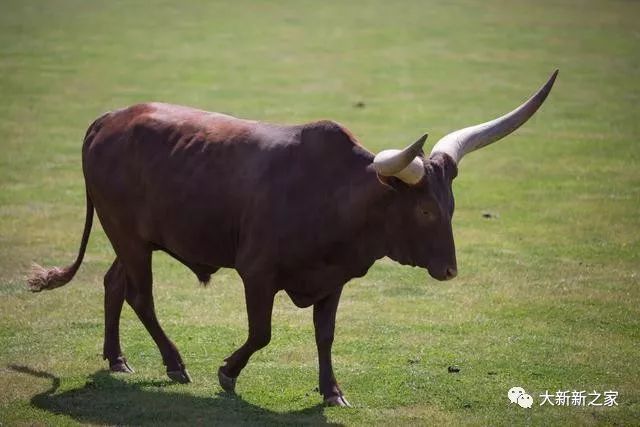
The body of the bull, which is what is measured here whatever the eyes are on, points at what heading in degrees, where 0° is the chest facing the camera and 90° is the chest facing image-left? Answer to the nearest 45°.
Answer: approximately 315°
